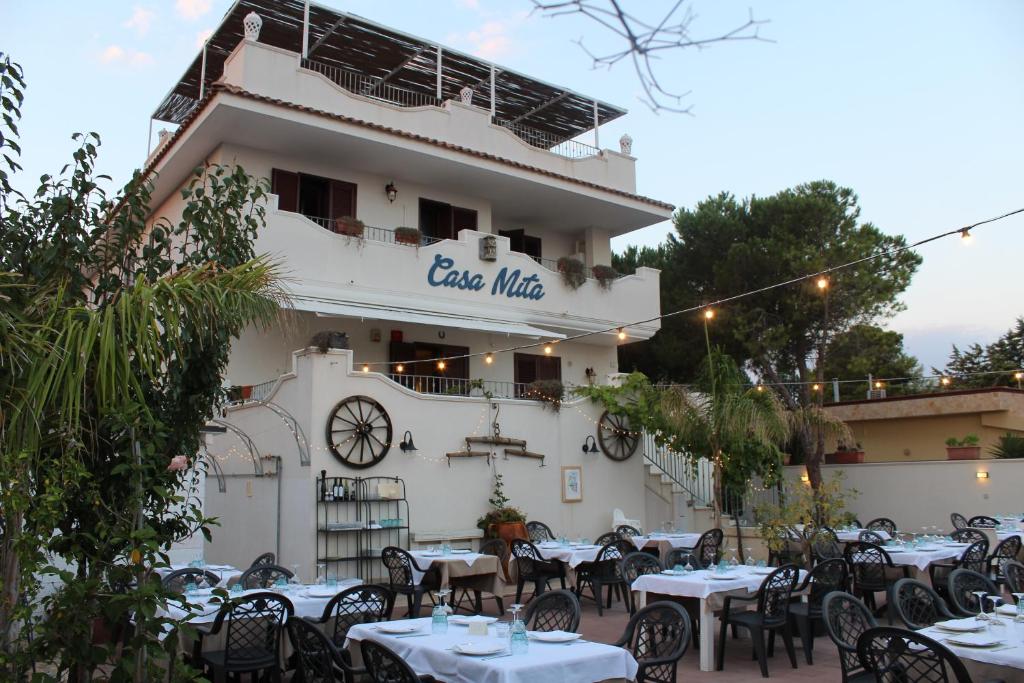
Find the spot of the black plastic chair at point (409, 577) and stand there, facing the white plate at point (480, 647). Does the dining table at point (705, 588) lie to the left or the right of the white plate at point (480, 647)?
left

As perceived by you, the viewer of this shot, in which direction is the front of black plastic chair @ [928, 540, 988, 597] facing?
facing to the left of the viewer

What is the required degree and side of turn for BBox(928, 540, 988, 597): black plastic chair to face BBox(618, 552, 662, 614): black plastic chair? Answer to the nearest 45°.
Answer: approximately 45° to its left

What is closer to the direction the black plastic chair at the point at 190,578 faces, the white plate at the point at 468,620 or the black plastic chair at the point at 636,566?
the white plate

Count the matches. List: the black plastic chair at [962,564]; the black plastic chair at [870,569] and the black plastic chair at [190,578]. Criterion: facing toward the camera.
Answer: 1

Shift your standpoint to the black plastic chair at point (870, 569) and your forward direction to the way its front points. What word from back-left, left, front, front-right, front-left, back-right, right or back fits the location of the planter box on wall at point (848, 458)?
front-left

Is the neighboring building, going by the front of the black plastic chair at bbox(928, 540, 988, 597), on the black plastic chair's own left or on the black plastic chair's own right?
on the black plastic chair's own right

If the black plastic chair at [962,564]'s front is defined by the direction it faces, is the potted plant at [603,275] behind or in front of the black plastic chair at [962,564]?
in front

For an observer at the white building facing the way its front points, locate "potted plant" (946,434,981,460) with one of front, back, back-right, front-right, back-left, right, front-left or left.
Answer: front-left

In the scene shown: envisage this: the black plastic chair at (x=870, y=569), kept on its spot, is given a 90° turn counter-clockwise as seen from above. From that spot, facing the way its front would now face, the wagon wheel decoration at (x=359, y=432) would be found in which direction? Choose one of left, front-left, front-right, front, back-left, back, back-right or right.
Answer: front-left

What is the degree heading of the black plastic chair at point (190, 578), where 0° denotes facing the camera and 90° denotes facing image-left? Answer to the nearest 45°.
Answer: approximately 0°

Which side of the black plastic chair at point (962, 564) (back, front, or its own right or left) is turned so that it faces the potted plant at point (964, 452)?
right

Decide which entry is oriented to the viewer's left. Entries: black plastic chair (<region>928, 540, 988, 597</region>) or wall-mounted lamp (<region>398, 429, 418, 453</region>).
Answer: the black plastic chair

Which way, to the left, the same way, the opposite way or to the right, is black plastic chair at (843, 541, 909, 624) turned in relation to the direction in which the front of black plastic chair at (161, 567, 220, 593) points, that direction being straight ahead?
to the left

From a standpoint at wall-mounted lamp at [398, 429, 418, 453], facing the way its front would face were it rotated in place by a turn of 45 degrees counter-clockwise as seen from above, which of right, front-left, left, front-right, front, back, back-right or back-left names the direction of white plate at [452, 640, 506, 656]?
right
